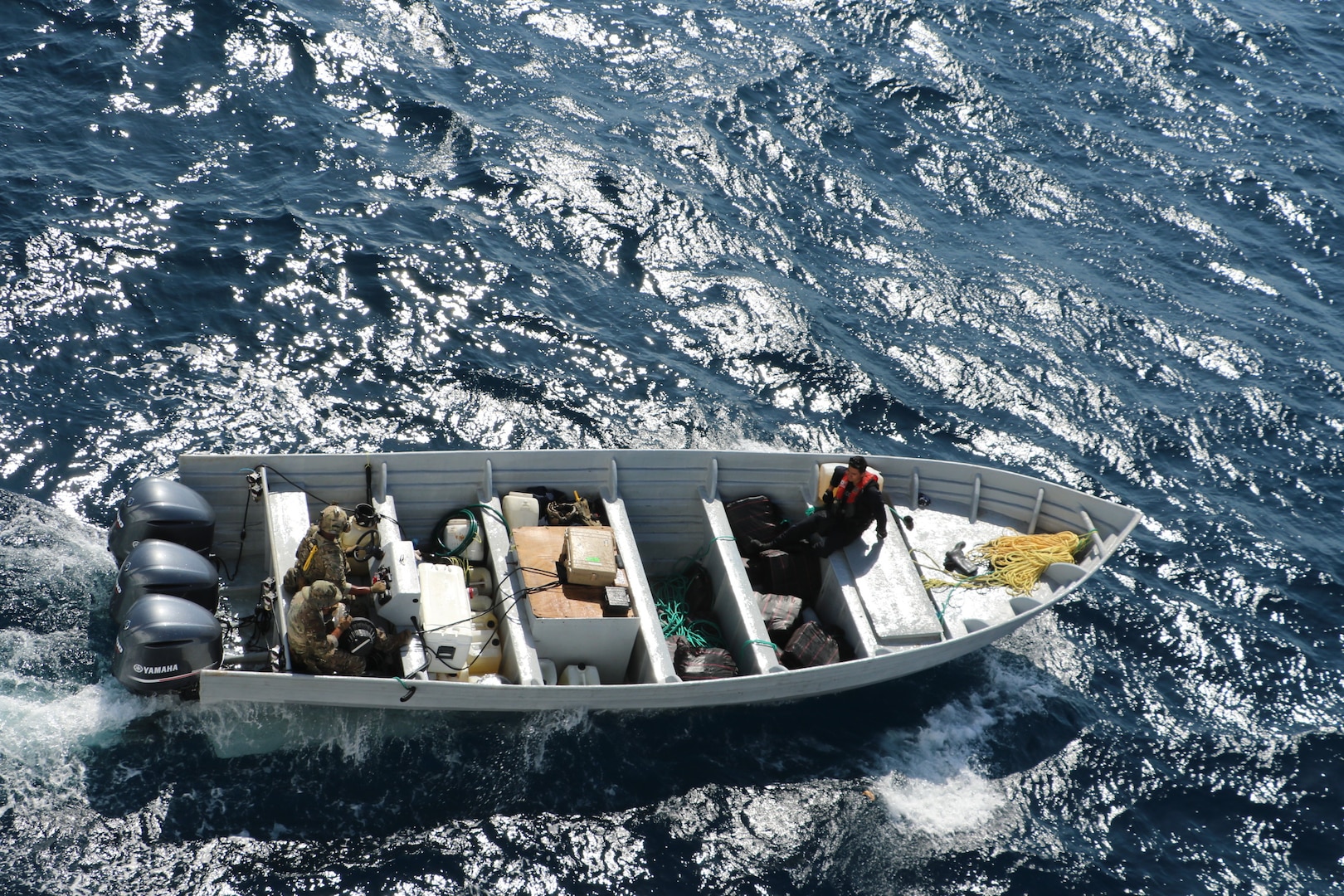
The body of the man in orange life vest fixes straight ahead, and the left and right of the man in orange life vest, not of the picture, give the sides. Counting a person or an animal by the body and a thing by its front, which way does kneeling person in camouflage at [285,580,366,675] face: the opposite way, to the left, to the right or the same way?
the opposite way

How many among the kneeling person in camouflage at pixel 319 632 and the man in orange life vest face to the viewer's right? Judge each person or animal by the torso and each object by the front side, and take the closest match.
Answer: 1

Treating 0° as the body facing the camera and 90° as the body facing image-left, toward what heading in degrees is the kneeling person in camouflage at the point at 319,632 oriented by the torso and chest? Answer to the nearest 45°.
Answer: approximately 270°

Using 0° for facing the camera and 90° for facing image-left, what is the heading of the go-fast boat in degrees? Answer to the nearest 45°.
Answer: approximately 270°

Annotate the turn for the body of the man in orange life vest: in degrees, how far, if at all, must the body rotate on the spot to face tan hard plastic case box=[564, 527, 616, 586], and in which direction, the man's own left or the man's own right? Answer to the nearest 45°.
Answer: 0° — they already face it

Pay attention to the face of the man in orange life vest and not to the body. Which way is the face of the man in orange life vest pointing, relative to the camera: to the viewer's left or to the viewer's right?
to the viewer's left

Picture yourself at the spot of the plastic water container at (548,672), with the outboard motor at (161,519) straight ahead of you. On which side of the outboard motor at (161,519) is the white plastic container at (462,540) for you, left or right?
right

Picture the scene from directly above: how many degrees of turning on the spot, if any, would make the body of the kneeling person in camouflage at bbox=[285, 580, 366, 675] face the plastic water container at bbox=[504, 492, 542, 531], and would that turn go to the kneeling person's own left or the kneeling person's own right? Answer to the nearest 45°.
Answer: approximately 45° to the kneeling person's own left

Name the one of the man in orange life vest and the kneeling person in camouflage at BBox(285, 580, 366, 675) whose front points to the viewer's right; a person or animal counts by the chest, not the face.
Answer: the kneeling person in camouflage

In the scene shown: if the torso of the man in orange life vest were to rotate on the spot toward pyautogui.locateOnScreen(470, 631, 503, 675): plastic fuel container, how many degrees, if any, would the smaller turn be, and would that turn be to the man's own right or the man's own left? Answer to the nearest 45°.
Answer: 0° — they already face it

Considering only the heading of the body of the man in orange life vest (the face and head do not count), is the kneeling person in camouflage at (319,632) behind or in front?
in front
